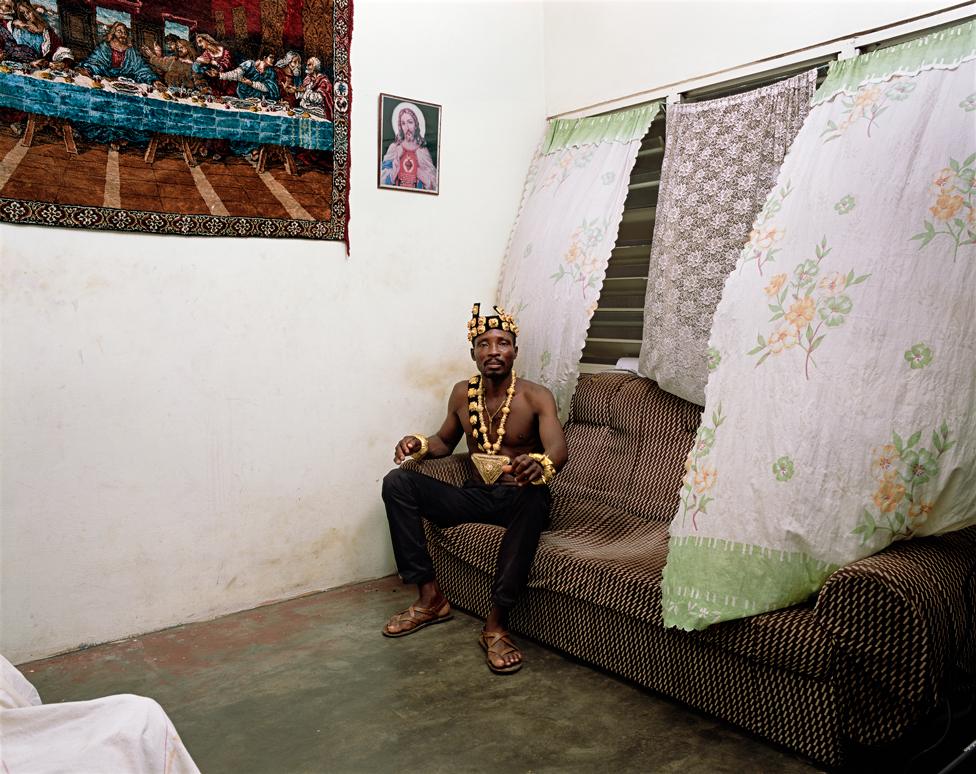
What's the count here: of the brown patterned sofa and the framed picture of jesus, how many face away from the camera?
0

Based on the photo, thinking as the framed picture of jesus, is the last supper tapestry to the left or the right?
on its right

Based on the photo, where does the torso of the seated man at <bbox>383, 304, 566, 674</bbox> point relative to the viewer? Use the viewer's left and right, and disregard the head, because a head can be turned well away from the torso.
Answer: facing the viewer and to the left of the viewer

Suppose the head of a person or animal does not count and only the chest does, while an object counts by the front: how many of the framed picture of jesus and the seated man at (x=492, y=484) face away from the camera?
0

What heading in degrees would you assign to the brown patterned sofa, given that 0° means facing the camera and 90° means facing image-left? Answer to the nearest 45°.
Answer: approximately 45°

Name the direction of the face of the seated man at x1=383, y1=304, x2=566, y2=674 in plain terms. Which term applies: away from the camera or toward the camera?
toward the camera

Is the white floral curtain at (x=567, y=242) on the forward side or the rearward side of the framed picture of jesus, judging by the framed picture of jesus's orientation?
on the forward side

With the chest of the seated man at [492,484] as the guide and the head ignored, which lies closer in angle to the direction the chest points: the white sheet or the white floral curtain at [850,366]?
the white sheet

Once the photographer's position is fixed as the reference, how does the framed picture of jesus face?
facing the viewer and to the right of the viewer
